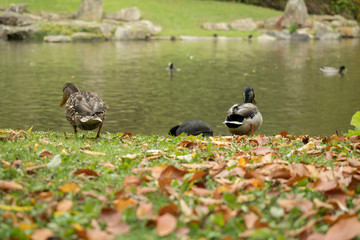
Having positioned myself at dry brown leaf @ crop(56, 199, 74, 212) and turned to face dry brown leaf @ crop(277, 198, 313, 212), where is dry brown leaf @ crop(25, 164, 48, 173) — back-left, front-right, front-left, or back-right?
back-left

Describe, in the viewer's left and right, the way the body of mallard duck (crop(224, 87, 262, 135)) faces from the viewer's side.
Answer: facing away from the viewer and to the right of the viewer

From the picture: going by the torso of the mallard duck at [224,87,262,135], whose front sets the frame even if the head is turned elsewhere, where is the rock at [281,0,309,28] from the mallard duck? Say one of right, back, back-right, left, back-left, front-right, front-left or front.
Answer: front-left

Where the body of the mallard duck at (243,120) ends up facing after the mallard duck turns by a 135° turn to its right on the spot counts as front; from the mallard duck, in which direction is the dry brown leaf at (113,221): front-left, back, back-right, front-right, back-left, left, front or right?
front

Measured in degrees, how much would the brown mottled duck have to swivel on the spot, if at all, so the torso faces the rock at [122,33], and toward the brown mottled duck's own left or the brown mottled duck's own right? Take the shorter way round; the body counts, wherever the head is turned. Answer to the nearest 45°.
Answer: approximately 45° to the brown mottled duck's own right

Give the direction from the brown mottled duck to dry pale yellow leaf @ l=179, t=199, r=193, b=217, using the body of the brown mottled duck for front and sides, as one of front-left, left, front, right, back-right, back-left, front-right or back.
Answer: back-left

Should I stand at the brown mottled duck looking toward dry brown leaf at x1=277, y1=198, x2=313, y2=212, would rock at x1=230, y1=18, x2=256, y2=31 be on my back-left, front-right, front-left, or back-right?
back-left

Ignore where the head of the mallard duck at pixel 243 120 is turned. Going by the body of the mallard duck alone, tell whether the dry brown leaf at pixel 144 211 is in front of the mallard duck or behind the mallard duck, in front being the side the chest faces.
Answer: behind
